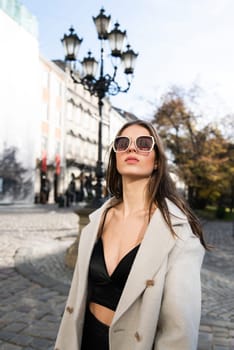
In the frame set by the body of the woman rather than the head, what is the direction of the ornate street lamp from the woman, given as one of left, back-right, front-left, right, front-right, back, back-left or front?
back-right

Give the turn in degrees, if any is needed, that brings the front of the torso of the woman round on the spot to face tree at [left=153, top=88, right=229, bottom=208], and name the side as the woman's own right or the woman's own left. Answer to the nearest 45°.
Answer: approximately 135° to the woman's own right

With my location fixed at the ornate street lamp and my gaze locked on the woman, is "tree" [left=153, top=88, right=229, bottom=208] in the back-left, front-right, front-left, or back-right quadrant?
back-left

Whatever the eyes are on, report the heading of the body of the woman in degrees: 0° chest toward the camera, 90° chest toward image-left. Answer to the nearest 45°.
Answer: approximately 45°

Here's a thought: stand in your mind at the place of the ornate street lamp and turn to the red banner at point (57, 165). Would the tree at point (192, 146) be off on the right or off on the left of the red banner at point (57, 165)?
right

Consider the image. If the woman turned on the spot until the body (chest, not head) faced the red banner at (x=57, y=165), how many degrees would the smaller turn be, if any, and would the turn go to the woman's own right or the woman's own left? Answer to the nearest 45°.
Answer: approximately 135° to the woman's own right

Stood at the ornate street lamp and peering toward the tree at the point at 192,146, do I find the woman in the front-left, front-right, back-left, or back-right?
back-right
